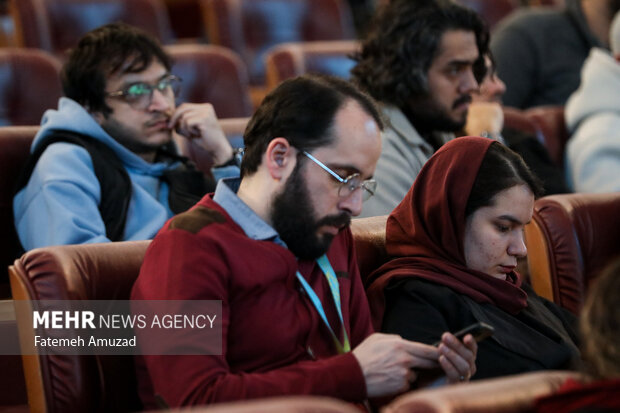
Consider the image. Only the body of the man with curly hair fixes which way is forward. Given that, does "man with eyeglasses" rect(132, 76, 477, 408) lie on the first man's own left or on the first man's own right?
on the first man's own right

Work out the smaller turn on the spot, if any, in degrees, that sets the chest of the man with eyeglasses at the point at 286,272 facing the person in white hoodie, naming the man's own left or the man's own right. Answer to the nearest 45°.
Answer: approximately 90° to the man's own left

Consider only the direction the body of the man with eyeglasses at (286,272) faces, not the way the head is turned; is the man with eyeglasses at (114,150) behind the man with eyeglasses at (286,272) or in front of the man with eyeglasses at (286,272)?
behind

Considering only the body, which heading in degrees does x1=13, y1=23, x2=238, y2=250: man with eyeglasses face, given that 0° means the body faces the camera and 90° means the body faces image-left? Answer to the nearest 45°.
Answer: approximately 315°

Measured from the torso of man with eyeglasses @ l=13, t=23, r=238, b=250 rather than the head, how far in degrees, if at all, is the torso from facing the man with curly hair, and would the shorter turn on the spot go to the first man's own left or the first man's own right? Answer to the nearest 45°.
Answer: approximately 45° to the first man's own left

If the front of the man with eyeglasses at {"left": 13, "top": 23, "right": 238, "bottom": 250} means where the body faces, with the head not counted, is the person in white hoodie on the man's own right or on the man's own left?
on the man's own left

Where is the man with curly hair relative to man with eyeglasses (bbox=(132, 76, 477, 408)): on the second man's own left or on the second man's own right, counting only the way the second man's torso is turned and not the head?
on the second man's own left
